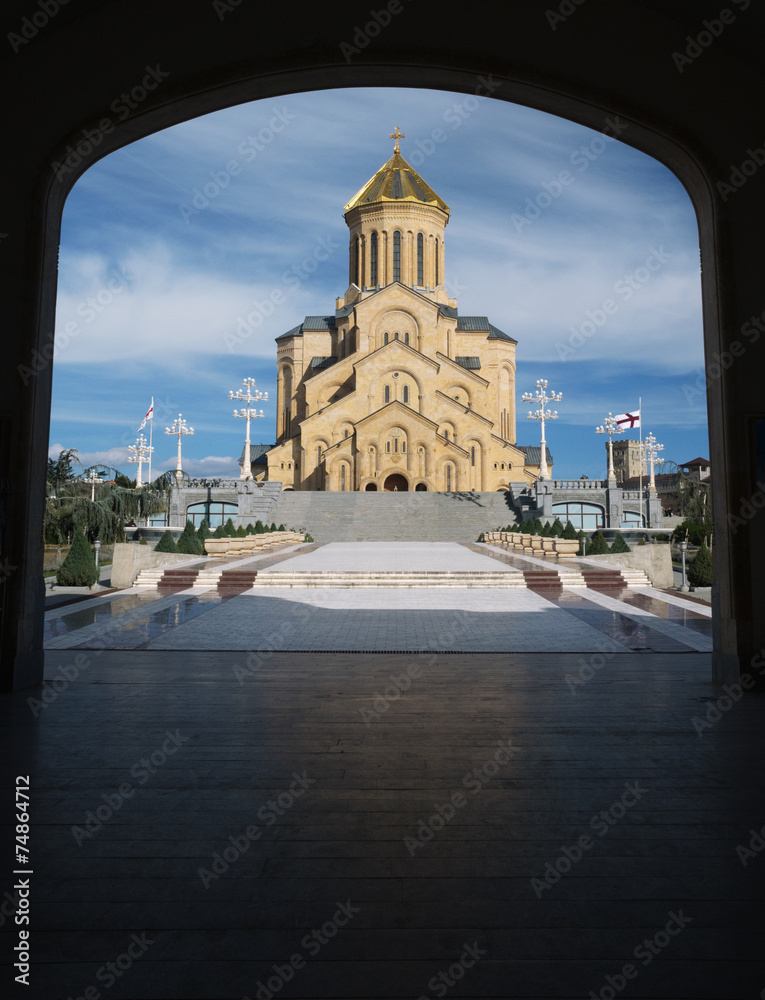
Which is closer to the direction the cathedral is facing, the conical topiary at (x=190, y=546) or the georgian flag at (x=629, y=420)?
the conical topiary

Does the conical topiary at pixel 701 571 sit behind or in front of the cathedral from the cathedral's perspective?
in front

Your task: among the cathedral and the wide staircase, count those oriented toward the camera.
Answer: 2

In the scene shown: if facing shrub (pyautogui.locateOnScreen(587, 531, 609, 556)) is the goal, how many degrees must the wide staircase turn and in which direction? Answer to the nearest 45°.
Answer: approximately 45° to its left

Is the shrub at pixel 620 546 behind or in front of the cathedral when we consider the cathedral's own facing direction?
in front

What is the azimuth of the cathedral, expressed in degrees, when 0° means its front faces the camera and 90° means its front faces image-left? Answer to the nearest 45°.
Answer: approximately 0°
